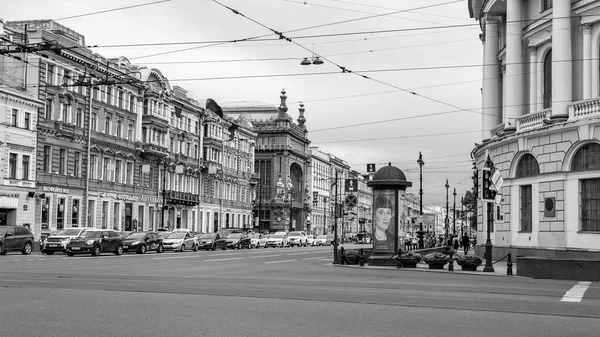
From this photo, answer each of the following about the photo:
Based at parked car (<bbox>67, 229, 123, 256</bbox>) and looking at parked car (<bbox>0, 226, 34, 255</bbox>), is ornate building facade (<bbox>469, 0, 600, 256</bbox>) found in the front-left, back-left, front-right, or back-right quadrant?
back-left

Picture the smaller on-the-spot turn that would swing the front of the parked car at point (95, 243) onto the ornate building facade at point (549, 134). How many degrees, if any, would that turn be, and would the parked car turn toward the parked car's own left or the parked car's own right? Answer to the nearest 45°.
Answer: approximately 90° to the parked car's own left

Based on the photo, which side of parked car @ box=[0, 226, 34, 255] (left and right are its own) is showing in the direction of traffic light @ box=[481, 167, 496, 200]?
left

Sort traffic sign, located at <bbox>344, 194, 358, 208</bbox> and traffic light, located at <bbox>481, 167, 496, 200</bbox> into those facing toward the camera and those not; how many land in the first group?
2

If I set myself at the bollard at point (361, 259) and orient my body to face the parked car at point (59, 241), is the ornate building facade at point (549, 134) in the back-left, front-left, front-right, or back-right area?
back-right

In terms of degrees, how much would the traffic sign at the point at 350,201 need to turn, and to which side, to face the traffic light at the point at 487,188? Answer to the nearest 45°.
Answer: approximately 45° to its left

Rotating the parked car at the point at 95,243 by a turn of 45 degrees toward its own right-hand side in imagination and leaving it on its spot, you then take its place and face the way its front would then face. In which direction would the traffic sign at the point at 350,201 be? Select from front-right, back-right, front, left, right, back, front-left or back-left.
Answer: back-left

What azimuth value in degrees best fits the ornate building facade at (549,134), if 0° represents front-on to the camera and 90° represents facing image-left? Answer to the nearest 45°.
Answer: approximately 45°

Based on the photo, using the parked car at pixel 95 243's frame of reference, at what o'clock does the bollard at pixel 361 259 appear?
The bollard is roughly at 9 o'clock from the parked car.

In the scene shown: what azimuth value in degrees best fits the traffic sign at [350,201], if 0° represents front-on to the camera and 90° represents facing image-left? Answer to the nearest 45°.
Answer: approximately 0°

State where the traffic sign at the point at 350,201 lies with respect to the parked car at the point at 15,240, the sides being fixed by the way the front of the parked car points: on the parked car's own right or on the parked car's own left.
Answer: on the parked car's own left

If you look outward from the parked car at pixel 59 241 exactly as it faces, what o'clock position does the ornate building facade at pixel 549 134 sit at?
The ornate building facade is roughly at 9 o'clock from the parked car.
